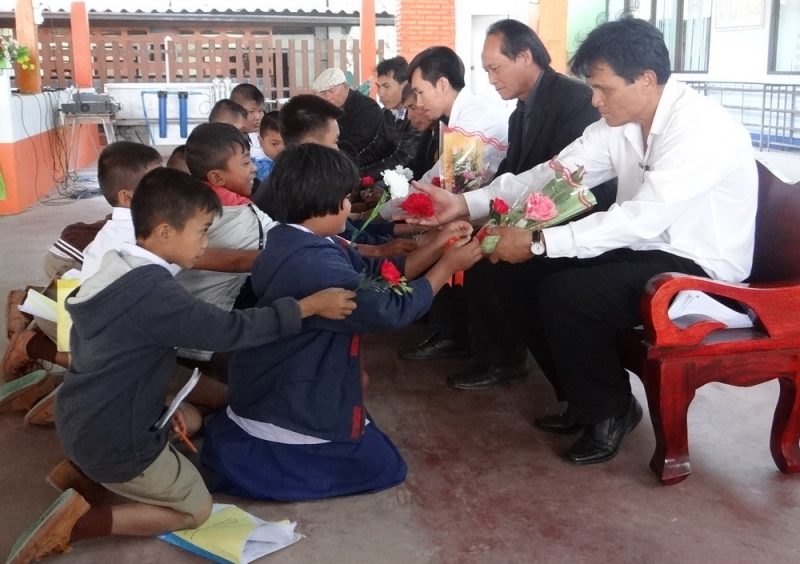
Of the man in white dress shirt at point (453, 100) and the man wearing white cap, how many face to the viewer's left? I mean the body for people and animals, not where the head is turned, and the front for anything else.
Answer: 2

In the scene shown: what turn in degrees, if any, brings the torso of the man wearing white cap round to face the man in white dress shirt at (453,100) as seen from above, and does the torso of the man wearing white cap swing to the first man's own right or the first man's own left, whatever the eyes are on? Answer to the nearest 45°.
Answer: approximately 90° to the first man's own left

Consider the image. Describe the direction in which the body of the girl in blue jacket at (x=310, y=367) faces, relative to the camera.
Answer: to the viewer's right

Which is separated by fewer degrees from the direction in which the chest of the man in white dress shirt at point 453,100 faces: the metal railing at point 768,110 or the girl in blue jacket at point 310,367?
the girl in blue jacket

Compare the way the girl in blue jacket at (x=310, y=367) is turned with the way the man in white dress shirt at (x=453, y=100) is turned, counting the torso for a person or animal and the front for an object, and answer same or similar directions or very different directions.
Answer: very different directions

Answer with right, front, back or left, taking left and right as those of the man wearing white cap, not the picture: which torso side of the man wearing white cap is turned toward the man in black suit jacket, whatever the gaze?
left

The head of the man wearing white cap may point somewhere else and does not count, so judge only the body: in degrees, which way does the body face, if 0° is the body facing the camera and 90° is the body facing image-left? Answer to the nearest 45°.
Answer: approximately 90°

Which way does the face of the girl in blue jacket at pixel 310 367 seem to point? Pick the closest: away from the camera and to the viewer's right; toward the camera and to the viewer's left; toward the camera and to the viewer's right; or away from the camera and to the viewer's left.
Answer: away from the camera and to the viewer's right
